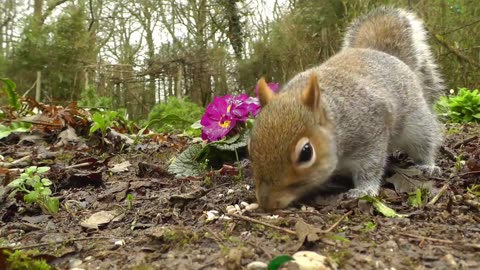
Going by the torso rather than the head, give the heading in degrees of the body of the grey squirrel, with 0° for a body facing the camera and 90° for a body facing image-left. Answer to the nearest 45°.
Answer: approximately 45°

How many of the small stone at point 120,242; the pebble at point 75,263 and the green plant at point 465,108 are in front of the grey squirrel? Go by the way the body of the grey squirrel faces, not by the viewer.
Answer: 2

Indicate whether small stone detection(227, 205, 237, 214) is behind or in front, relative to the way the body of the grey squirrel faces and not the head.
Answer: in front

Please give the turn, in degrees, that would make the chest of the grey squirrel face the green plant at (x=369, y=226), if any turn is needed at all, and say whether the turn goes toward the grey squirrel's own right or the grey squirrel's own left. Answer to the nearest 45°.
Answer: approximately 45° to the grey squirrel's own left

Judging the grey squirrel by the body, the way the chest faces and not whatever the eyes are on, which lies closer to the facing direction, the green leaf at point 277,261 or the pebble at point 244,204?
the pebble

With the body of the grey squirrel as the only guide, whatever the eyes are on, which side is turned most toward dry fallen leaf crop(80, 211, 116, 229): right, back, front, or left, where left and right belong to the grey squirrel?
front

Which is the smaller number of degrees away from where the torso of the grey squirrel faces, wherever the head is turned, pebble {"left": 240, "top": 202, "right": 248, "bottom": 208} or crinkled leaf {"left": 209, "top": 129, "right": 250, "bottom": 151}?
the pebble

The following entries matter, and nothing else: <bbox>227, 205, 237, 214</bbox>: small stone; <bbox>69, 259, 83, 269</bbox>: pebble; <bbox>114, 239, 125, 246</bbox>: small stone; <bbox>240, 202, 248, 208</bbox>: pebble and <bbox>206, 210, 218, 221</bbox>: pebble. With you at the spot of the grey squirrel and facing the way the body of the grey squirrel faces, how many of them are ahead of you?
5

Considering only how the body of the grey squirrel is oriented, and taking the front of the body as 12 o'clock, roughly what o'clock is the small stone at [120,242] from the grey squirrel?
The small stone is roughly at 12 o'clock from the grey squirrel.

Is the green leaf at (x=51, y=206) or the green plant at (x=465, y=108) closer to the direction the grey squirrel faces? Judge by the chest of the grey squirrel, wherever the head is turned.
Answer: the green leaf

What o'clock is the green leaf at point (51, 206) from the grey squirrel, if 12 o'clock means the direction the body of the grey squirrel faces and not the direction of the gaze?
The green leaf is roughly at 1 o'clock from the grey squirrel.

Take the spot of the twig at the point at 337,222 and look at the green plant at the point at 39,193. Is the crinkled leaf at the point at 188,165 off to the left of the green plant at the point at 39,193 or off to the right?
right
